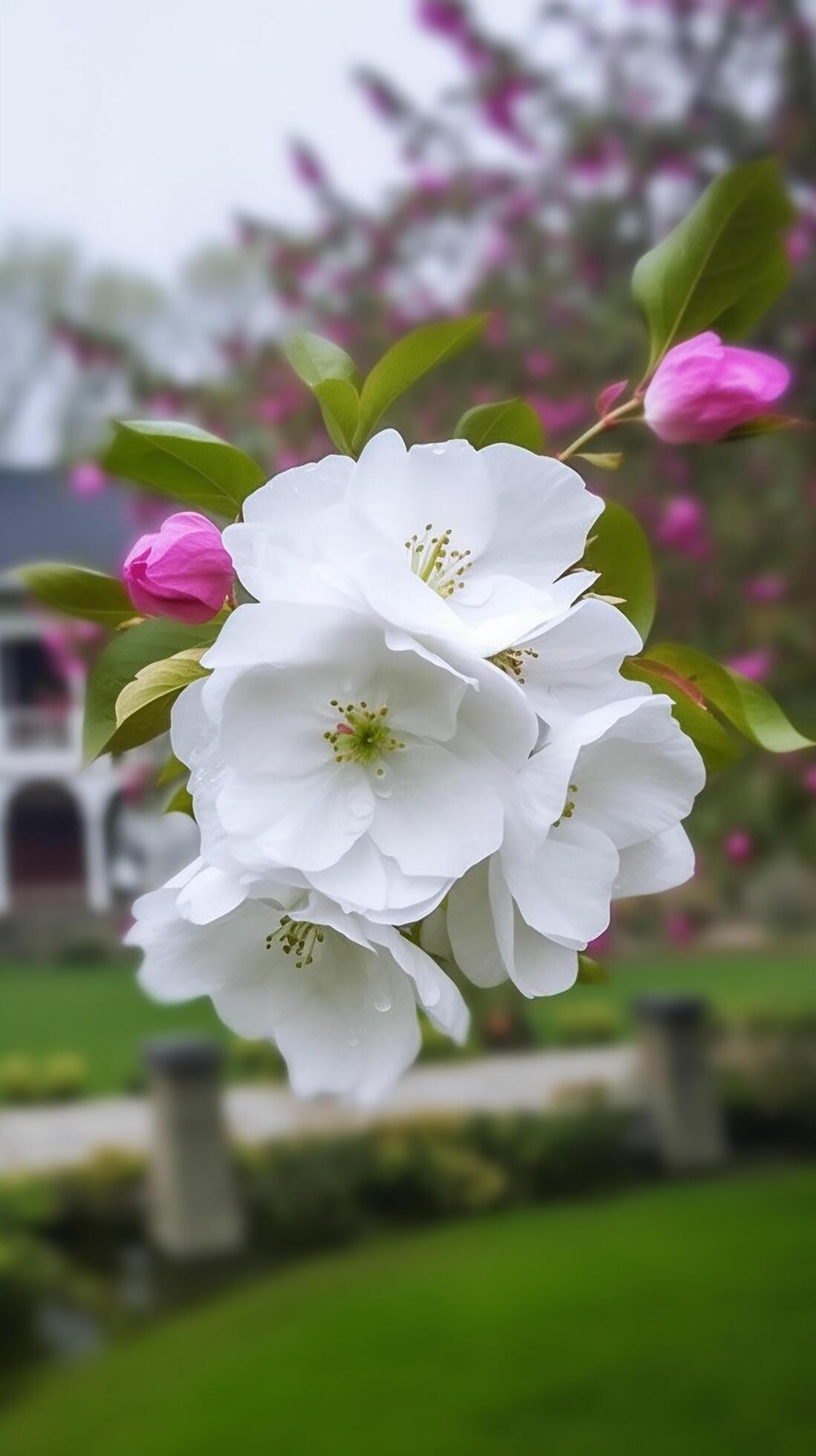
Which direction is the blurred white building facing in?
toward the camera

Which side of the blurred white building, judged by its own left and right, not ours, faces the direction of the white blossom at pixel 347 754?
front

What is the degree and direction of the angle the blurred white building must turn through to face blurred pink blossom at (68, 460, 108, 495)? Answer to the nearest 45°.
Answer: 0° — it already faces it

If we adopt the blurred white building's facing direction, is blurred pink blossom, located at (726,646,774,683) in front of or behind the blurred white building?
in front

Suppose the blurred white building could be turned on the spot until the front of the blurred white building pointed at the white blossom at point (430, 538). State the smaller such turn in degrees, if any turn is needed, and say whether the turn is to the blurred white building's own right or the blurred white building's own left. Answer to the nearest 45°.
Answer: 0° — it already faces it

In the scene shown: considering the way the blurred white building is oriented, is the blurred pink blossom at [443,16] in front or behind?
in front

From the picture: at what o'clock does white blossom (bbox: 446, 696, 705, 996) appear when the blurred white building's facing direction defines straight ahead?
The white blossom is roughly at 12 o'clock from the blurred white building.

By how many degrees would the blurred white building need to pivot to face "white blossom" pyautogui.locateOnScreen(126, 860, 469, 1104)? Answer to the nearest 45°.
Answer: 0° — it already faces it
